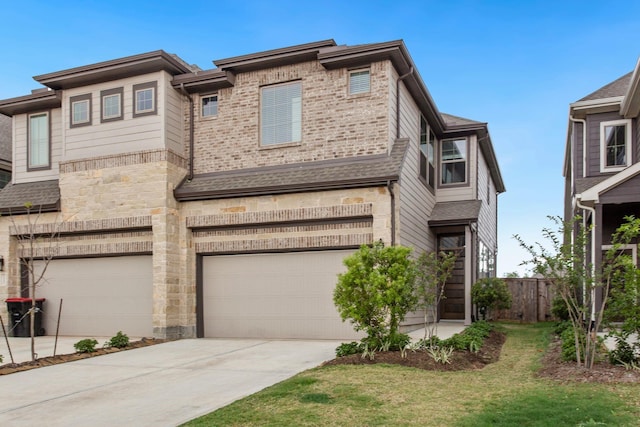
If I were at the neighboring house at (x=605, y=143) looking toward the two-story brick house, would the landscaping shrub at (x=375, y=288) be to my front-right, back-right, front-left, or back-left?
front-left

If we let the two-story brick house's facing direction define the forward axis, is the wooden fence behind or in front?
behind

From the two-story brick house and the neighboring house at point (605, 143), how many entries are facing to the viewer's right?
0

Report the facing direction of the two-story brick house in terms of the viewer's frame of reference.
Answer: facing the viewer and to the left of the viewer

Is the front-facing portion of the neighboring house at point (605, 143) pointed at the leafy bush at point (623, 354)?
yes

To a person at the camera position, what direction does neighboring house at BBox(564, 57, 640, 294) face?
facing the viewer

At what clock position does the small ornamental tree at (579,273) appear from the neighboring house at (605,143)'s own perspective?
The small ornamental tree is roughly at 12 o'clock from the neighboring house.

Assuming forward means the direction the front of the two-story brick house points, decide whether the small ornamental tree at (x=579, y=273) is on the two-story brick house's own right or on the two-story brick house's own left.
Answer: on the two-story brick house's own left

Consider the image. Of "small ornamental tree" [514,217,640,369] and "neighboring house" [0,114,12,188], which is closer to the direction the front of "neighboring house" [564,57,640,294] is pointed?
the small ornamental tree

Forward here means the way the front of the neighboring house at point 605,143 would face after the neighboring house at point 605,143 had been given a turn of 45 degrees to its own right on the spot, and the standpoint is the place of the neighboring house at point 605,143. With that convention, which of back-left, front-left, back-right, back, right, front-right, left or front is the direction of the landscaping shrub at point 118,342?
front
